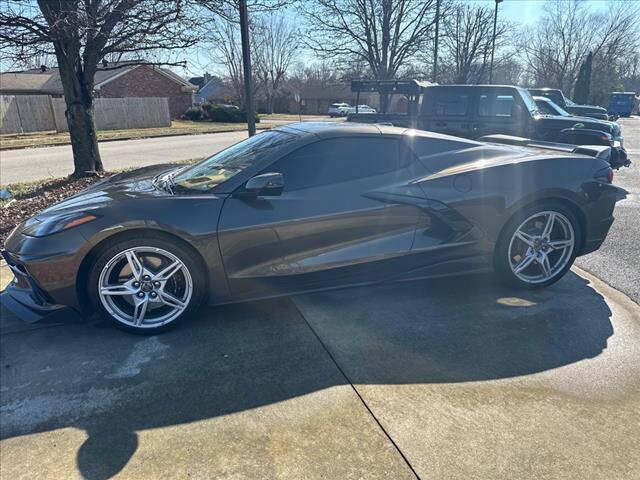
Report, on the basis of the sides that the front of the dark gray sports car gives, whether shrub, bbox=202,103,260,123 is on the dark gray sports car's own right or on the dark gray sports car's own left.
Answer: on the dark gray sports car's own right

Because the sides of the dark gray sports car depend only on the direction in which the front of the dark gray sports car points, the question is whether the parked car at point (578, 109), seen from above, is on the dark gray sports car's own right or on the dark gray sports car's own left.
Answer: on the dark gray sports car's own right

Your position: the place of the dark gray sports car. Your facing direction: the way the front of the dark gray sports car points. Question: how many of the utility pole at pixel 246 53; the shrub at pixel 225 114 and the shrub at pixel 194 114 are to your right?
3

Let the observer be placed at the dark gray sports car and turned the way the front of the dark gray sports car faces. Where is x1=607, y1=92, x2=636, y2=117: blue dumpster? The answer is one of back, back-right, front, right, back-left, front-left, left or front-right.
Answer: back-right

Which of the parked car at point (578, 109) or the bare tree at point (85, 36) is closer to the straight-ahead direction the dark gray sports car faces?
the bare tree

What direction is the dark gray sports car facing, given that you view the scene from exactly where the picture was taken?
facing to the left of the viewer

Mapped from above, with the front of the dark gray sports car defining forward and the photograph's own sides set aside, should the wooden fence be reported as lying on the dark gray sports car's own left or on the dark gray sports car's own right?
on the dark gray sports car's own right

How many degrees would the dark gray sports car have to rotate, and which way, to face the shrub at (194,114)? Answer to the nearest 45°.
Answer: approximately 90° to its right

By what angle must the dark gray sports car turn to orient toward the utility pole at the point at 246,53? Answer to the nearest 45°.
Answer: approximately 90° to its right

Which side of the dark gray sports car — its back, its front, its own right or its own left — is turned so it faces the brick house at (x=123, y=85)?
right

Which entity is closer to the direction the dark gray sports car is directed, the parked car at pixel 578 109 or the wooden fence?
the wooden fence
